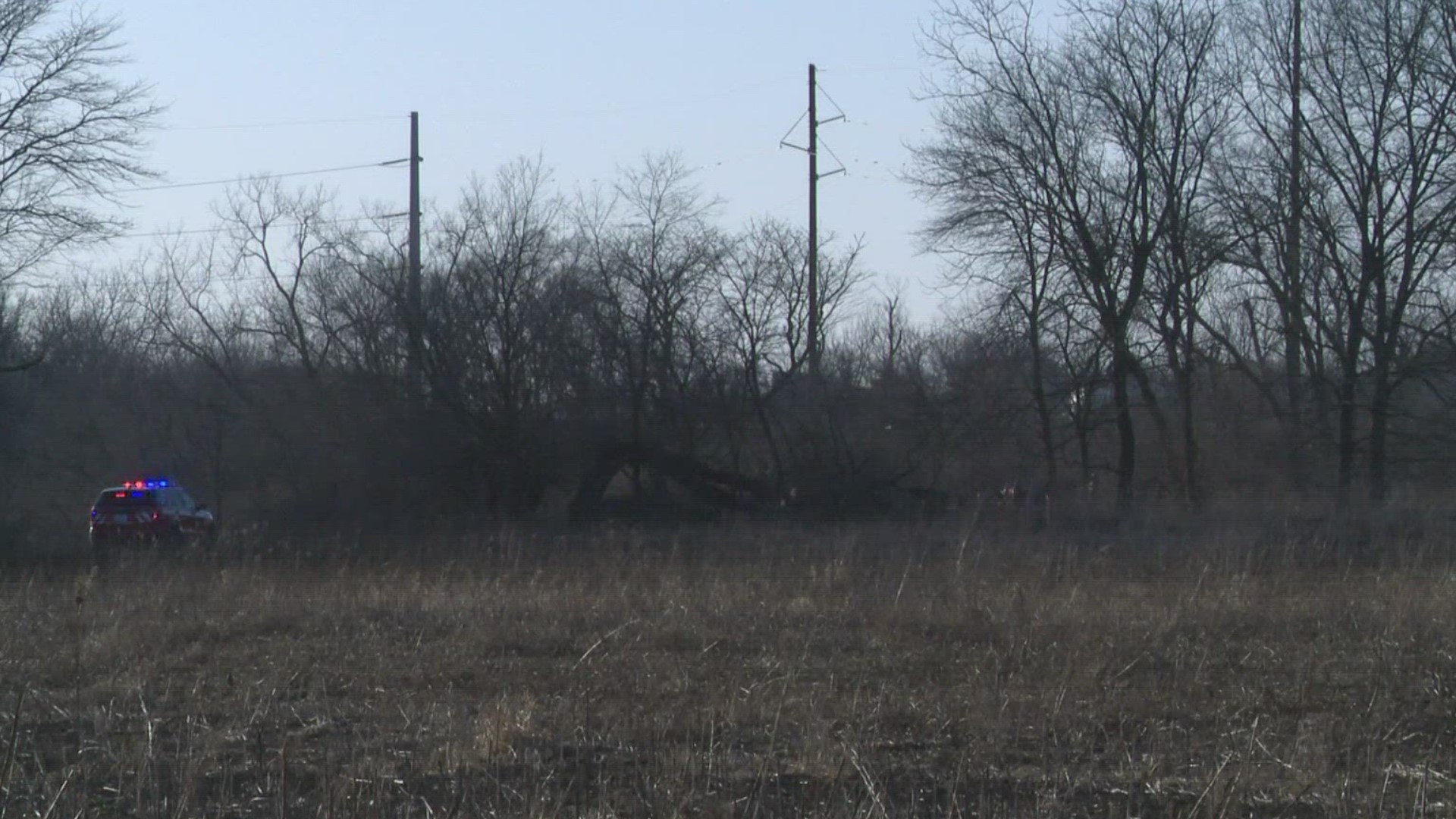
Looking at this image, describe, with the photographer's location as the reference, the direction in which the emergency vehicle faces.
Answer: facing away from the viewer and to the right of the viewer

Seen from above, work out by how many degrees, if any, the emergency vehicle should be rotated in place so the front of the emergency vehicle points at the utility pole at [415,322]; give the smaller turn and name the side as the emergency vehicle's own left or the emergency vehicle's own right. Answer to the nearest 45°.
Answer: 0° — it already faces it

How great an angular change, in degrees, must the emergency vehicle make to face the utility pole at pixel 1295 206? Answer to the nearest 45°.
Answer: approximately 45° to its right
